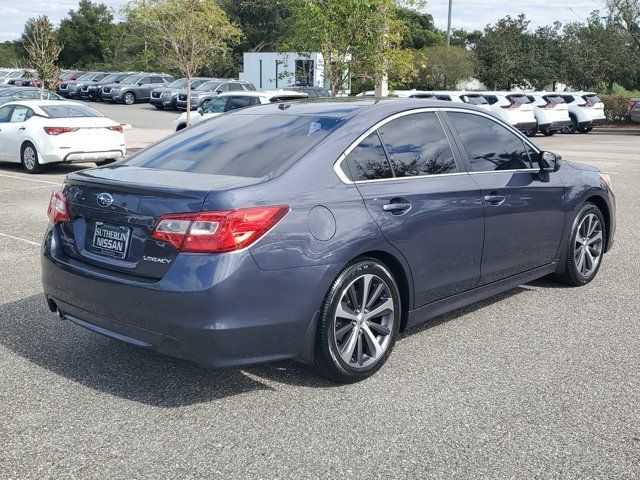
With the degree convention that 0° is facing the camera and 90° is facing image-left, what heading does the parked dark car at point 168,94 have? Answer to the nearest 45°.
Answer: approximately 45°

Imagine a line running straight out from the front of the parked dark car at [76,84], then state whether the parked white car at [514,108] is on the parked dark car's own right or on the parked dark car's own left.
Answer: on the parked dark car's own left

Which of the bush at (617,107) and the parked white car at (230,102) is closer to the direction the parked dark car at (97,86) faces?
the parked white car

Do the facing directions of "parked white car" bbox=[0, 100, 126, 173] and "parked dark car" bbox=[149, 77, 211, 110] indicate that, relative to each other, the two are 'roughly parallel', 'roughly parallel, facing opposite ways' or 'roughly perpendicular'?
roughly perpendicular

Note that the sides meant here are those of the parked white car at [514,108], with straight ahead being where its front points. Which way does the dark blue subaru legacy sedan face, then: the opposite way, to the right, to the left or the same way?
to the right

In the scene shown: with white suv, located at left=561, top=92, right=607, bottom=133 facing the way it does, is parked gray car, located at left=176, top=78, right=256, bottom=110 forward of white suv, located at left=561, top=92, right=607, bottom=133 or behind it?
forward

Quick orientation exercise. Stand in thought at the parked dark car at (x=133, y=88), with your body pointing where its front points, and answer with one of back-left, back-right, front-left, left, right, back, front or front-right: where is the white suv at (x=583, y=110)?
left

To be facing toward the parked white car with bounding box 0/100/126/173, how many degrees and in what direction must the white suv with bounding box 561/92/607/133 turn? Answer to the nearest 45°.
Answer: approximately 90° to its left

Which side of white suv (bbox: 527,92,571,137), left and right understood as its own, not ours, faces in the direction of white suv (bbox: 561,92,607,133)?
right

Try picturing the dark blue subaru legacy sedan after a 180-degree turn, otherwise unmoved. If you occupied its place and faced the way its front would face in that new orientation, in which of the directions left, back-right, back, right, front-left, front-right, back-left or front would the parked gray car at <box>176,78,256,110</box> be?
back-right

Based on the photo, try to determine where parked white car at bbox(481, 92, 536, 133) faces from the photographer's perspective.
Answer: facing away from the viewer and to the left of the viewer

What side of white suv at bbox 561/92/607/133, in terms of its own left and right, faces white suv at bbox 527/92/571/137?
left

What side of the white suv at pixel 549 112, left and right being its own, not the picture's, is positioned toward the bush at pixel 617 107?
right

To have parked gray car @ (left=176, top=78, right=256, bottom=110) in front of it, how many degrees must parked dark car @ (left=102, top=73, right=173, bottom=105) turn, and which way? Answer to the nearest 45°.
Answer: approximately 90° to its left

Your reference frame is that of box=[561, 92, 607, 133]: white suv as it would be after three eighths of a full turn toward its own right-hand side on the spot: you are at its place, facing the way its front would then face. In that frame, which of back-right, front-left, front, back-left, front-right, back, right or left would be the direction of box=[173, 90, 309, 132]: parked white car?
back-right

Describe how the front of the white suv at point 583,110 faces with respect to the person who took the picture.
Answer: facing away from the viewer and to the left of the viewer

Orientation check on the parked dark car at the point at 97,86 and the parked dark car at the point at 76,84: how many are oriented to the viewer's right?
0
